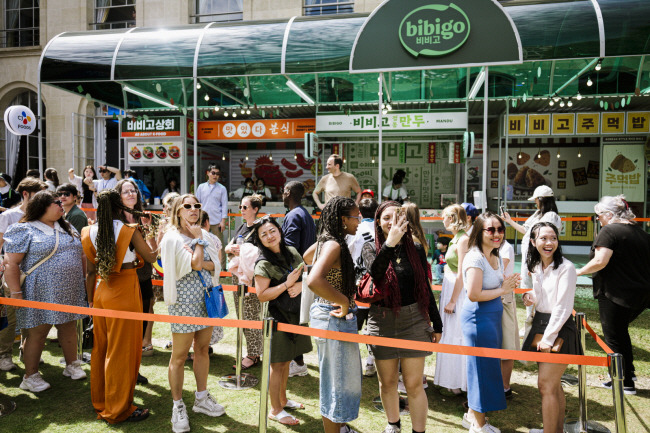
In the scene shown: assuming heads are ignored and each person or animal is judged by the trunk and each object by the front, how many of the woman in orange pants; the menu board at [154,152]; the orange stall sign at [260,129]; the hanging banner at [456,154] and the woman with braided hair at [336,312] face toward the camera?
3

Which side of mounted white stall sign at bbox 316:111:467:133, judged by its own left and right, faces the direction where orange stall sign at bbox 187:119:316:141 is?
right

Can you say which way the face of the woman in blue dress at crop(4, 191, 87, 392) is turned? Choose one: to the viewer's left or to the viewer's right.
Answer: to the viewer's right

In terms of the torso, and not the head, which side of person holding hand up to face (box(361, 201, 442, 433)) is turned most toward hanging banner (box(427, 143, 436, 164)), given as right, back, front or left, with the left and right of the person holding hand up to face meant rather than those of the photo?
back
